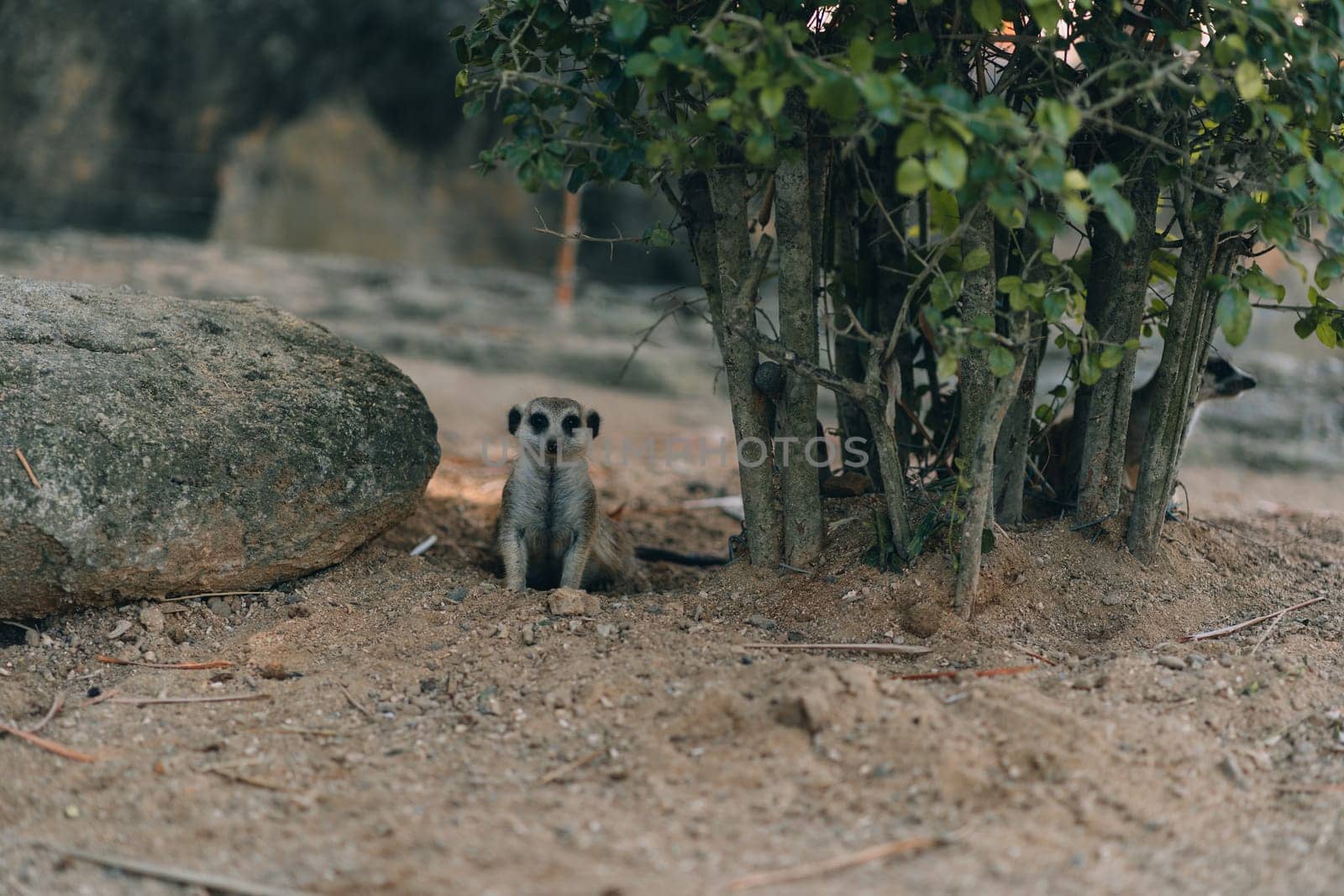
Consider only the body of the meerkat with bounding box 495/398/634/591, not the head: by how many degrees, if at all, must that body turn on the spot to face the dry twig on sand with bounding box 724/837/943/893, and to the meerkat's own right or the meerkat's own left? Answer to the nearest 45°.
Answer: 0° — it already faces it

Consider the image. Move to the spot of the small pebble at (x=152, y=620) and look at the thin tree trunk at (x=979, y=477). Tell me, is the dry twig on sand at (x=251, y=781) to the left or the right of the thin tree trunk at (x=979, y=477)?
right

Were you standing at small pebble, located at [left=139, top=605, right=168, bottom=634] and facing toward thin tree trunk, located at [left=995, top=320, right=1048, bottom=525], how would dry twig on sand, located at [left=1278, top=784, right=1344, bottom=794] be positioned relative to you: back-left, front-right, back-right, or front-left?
front-right

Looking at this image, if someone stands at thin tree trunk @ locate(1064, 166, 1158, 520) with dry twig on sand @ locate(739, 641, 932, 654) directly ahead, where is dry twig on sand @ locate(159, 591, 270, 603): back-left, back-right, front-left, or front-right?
front-right

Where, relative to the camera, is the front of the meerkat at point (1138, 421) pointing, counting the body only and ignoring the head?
to the viewer's right

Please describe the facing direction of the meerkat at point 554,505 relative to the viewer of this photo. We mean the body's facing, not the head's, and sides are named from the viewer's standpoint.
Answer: facing the viewer

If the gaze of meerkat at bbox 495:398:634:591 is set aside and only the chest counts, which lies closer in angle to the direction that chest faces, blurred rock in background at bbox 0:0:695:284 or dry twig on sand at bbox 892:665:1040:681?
the dry twig on sand

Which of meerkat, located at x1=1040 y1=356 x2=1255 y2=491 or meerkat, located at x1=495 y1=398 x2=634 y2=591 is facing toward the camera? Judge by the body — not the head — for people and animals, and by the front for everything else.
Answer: meerkat, located at x1=495 y1=398 x2=634 y2=591

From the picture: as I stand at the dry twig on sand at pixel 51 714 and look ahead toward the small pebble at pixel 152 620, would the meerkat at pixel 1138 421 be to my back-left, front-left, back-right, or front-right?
front-right

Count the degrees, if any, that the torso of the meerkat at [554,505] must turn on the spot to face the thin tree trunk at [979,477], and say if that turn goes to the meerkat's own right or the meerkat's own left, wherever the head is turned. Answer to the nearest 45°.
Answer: approximately 45° to the meerkat's own left

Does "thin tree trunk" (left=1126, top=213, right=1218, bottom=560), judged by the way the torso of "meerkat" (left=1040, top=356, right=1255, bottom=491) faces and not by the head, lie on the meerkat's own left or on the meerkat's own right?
on the meerkat's own right

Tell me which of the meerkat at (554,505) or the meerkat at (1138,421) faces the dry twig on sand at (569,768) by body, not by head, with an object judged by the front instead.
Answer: the meerkat at (554,505)
